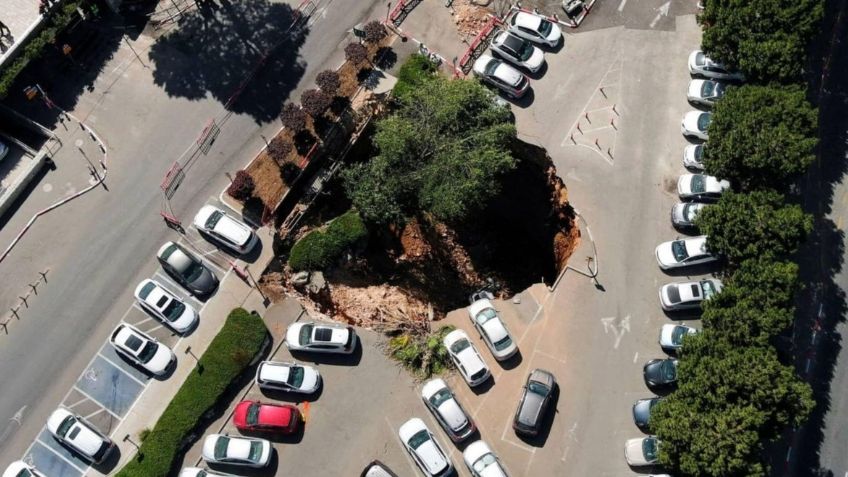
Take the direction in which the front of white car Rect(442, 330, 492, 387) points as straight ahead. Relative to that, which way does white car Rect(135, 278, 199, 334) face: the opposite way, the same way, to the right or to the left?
the opposite way

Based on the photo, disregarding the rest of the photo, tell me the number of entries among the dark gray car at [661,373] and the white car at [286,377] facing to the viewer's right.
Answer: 1

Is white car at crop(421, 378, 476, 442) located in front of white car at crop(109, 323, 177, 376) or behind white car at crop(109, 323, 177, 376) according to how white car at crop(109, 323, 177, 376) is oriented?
in front
